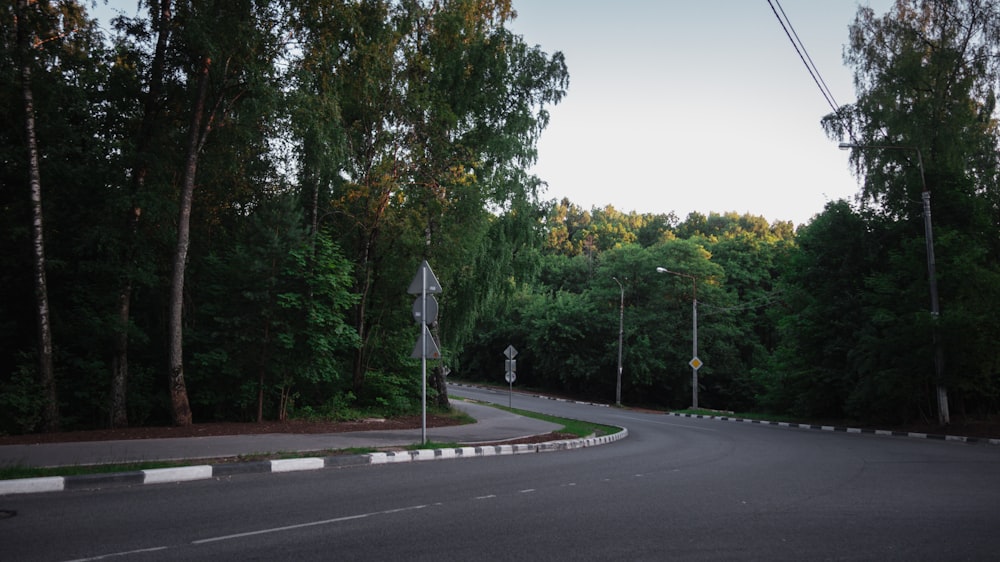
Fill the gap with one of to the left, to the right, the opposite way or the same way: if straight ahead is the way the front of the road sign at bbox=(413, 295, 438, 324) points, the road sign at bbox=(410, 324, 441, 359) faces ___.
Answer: the same way

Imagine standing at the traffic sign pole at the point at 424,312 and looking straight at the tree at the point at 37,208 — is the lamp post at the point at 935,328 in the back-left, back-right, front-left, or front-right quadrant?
back-right

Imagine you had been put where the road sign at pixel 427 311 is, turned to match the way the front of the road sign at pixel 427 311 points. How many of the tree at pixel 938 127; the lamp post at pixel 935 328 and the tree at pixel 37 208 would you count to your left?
1

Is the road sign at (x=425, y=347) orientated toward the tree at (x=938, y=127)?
no

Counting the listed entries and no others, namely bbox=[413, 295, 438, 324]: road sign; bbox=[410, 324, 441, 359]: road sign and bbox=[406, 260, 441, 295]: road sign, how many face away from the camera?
3

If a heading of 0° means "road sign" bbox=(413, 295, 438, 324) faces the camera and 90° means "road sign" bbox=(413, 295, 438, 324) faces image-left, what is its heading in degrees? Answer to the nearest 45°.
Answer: approximately 180°

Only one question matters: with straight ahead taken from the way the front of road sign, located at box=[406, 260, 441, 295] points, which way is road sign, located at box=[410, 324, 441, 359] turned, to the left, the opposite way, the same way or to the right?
the same way

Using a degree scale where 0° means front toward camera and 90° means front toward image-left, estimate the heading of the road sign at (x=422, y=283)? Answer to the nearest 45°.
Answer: approximately 180°

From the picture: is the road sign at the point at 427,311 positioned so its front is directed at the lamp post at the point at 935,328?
no

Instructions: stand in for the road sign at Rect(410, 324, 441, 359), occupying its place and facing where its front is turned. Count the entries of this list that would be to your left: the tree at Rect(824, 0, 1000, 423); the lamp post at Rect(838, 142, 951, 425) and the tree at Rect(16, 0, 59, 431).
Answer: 1

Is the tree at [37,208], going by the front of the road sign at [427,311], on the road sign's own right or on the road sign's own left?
on the road sign's own left

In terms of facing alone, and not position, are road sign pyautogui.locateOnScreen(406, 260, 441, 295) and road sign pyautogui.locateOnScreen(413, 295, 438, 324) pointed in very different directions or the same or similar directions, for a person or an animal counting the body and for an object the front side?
same or similar directions

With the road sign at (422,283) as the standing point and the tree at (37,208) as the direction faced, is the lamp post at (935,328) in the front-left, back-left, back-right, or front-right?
back-right

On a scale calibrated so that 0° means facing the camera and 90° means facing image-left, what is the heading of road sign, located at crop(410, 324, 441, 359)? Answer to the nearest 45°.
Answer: approximately 180°
